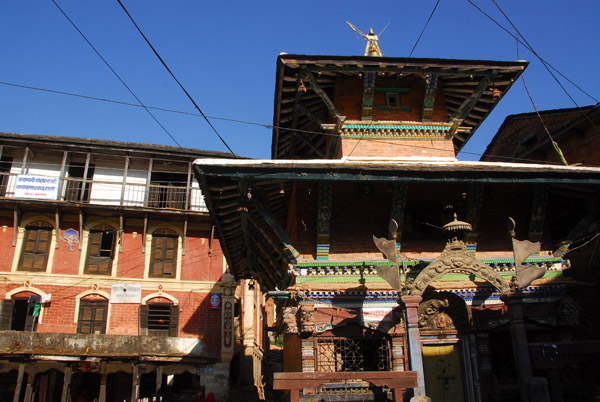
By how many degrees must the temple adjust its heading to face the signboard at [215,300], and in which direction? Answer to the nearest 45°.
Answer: approximately 135° to its right

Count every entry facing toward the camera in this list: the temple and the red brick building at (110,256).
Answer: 2

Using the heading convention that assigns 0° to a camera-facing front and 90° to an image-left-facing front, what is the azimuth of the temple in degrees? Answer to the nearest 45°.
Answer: approximately 0°

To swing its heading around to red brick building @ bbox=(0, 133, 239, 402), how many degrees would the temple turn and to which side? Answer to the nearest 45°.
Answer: approximately 135° to its right

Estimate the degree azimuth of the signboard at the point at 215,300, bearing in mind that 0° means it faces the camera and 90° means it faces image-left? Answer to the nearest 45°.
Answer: approximately 0°
